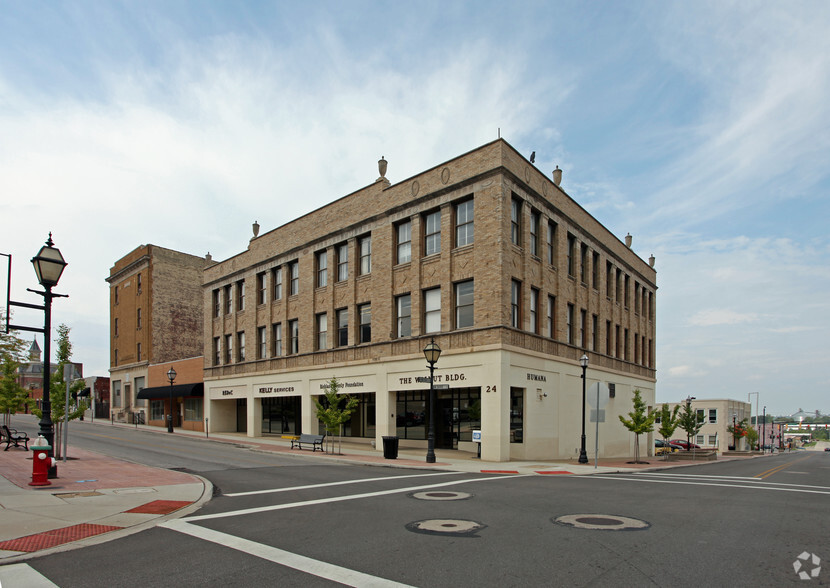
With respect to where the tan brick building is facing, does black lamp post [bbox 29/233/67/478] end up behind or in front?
in front

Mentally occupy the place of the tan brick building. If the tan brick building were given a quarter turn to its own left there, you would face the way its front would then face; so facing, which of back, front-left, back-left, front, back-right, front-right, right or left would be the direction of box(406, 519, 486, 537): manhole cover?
front-right

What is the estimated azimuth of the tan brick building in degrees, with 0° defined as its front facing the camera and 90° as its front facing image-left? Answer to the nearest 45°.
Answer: approximately 45°

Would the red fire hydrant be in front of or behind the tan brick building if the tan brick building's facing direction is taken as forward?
in front

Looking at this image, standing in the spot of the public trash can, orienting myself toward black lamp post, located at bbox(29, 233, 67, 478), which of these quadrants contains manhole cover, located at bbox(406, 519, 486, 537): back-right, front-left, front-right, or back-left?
front-left
